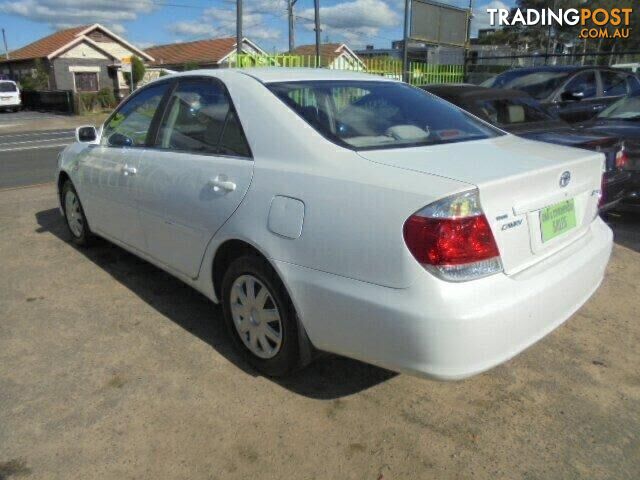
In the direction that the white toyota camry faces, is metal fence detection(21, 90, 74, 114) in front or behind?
in front

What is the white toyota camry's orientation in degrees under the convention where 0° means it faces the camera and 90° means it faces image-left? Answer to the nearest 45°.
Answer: approximately 135°

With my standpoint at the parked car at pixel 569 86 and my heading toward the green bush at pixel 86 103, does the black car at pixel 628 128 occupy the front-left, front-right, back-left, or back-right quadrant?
back-left

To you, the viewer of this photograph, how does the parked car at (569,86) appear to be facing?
facing the viewer and to the left of the viewer

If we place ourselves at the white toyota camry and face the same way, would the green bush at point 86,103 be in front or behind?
in front

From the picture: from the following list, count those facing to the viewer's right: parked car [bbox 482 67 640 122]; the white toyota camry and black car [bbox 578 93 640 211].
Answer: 0

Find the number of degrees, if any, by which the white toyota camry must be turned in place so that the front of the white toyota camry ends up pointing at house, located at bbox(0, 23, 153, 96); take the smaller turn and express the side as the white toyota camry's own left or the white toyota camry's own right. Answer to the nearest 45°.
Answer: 0° — it already faces it

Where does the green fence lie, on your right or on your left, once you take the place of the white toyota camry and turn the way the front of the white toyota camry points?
on your right
